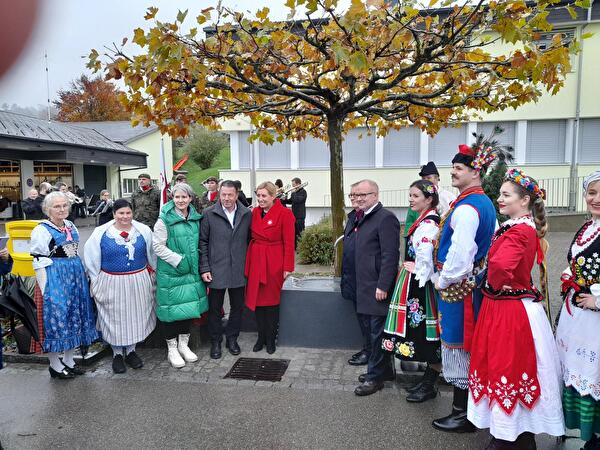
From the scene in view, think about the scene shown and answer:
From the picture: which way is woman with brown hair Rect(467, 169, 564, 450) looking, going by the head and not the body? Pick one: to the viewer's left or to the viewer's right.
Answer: to the viewer's left

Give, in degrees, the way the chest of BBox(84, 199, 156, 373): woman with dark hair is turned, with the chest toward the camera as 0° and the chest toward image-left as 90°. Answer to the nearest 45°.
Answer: approximately 0°

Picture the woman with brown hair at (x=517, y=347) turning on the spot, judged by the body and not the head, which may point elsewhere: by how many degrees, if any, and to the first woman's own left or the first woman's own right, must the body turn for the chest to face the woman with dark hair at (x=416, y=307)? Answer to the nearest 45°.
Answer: approximately 45° to the first woman's own right

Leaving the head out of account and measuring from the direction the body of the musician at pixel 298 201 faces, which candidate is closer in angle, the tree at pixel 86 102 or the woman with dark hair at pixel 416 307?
the tree

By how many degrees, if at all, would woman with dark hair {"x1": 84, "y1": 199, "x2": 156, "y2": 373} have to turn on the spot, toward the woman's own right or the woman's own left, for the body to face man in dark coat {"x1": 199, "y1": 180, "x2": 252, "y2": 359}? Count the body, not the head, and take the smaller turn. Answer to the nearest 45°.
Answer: approximately 90° to the woman's own left

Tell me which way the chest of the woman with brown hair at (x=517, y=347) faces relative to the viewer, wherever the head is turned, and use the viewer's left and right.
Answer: facing to the left of the viewer
